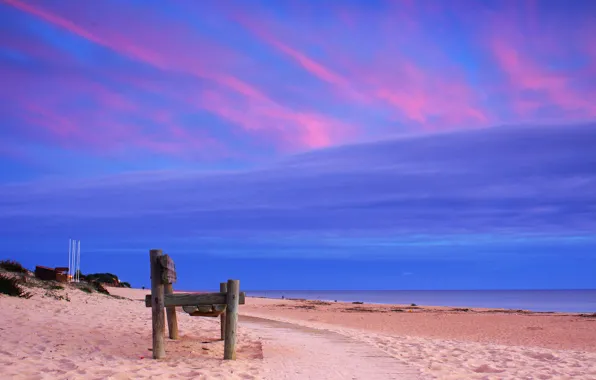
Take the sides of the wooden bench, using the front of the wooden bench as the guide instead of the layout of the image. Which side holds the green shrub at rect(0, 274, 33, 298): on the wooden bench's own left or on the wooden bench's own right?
on the wooden bench's own left

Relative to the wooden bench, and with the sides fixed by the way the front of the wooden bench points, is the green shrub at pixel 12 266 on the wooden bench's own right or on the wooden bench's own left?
on the wooden bench's own left
